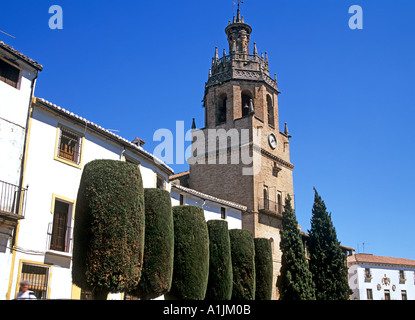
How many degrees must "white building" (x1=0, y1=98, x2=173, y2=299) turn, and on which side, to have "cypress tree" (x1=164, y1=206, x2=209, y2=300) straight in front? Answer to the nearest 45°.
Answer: approximately 45° to its left

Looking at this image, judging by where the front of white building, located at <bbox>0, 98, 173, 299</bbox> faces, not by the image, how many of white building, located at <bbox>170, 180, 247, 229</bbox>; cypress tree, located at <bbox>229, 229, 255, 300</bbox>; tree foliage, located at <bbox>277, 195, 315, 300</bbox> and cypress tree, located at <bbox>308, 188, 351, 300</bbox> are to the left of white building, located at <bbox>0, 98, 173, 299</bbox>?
4

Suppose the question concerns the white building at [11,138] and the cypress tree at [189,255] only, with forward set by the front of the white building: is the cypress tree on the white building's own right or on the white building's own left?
on the white building's own left

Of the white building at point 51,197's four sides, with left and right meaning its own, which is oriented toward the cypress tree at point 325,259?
left

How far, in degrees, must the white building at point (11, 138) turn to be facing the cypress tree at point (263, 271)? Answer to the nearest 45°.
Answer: approximately 90° to its left

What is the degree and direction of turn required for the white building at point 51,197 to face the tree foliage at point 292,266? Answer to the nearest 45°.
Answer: approximately 90° to its left

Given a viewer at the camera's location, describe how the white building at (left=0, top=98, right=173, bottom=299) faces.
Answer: facing the viewer and to the right of the viewer

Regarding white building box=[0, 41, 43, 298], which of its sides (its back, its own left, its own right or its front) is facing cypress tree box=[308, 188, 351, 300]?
left

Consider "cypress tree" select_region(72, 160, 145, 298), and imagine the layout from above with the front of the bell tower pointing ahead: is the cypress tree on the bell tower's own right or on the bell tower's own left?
on the bell tower's own right

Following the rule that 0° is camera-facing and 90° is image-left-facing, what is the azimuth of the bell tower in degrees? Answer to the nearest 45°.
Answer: approximately 315°
